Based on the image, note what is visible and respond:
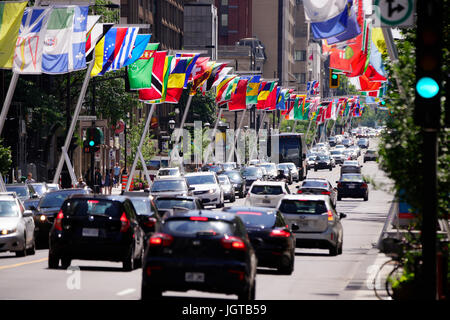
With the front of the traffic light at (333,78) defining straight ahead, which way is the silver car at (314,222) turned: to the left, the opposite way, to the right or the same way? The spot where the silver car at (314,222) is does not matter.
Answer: the opposite way

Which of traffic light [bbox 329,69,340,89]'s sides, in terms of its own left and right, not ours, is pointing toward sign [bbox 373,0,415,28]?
front

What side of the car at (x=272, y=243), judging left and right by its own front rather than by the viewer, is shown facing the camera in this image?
back

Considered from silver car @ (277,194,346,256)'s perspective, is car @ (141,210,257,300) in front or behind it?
behind

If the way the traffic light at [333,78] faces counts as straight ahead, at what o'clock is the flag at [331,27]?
The flag is roughly at 12 o'clock from the traffic light.

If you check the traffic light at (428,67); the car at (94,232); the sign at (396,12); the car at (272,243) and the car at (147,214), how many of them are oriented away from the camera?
3

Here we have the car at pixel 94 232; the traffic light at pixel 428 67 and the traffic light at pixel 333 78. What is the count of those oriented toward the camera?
2

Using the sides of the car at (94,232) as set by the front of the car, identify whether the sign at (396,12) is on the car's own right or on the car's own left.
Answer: on the car's own right

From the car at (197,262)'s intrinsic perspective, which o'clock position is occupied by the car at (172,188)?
the car at (172,188) is roughly at 12 o'clock from the car at (197,262).

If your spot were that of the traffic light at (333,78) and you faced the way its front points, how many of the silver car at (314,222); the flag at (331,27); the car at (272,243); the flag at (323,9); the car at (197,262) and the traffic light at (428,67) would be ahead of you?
6

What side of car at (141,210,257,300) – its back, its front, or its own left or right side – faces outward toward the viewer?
back

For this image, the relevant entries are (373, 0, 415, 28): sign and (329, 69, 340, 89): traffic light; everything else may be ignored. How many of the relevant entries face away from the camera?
0
